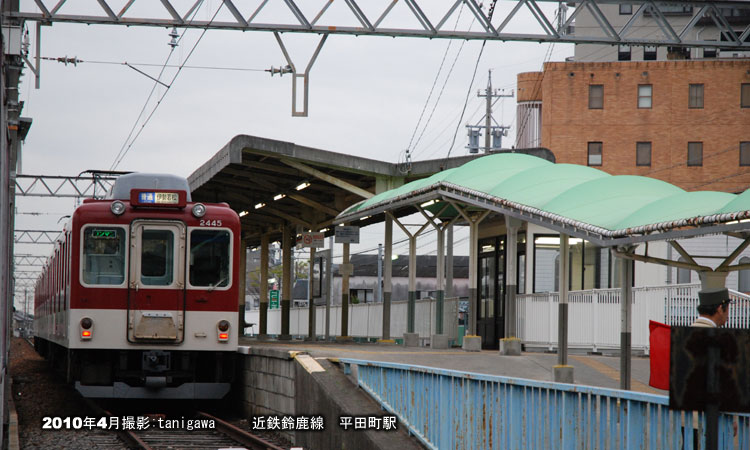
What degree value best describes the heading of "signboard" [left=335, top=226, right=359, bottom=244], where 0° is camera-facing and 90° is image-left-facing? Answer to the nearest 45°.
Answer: approximately 0°

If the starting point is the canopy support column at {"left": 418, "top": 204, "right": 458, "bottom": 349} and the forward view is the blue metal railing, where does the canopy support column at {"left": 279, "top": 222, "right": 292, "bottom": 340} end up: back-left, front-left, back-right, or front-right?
back-right

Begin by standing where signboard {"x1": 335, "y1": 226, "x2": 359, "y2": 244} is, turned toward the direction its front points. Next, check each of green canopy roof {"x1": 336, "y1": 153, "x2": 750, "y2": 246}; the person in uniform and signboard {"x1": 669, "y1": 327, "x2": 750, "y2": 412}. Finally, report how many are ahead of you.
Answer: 3

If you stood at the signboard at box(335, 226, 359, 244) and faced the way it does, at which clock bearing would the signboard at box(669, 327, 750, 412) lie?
the signboard at box(669, 327, 750, 412) is roughly at 12 o'clock from the signboard at box(335, 226, 359, 244).

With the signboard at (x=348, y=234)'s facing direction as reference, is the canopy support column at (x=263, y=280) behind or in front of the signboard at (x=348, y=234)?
behind

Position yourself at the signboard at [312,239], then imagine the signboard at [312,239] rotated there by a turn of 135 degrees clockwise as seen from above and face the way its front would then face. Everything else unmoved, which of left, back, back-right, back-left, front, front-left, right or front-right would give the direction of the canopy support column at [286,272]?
front-right

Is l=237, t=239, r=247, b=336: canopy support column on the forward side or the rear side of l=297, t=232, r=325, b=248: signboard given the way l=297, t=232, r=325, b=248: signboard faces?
on the rear side

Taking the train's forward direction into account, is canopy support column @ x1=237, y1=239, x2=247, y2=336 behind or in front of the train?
behind

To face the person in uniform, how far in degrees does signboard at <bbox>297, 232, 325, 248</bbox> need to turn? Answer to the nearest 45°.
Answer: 0° — it already faces them

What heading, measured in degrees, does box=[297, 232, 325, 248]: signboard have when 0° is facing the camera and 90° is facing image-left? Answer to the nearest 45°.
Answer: approximately 0°
